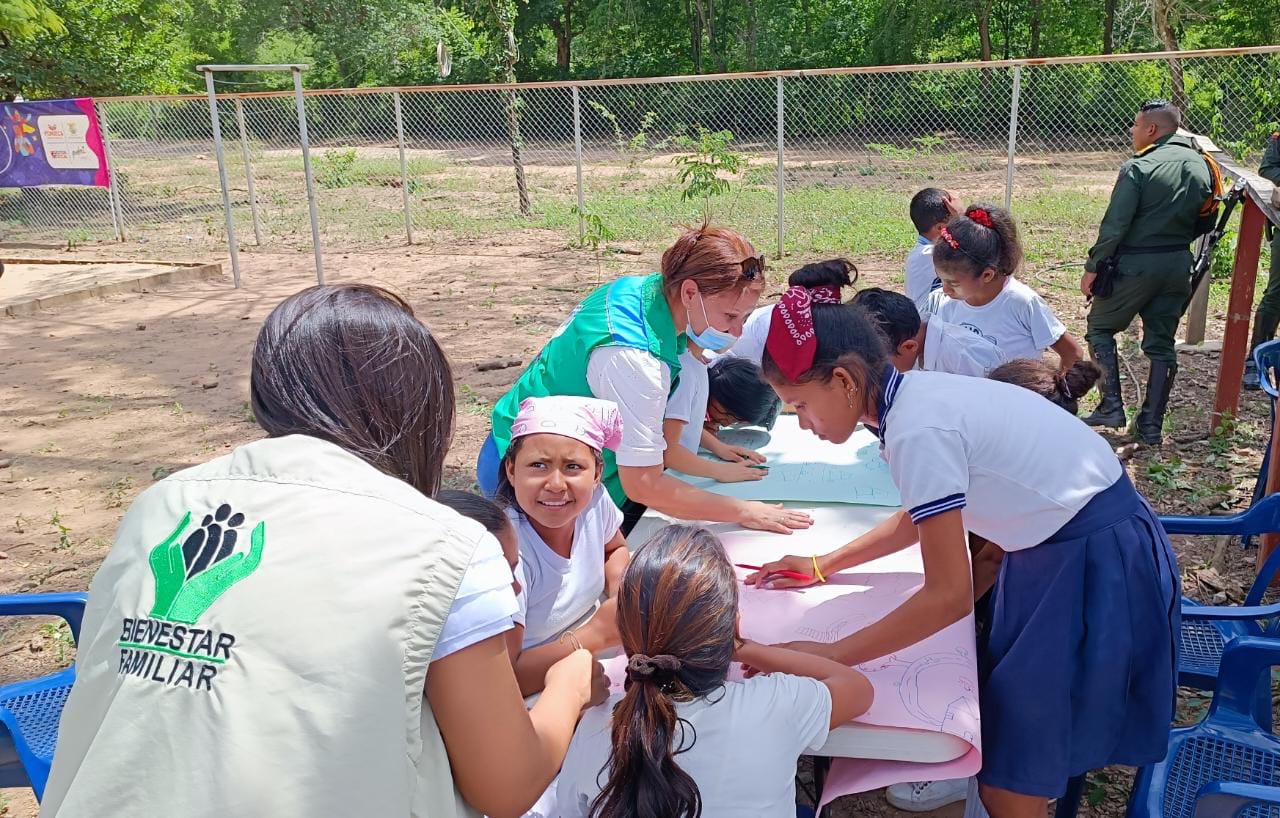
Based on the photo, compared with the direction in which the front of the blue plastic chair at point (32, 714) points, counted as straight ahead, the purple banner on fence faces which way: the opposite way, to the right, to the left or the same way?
to the right

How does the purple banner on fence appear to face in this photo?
toward the camera

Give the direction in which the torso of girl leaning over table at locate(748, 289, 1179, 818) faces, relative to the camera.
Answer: to the viewer's left

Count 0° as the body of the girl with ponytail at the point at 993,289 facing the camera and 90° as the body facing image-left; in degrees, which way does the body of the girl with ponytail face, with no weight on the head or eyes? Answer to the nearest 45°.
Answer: approximately 45°

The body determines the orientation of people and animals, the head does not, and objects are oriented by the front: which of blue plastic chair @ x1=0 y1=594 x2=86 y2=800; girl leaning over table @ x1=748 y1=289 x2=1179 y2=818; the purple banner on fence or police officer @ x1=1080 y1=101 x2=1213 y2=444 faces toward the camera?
the purple banner on fence

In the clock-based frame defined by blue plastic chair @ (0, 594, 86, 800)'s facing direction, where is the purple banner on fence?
The purple banner on fence is roughly at 9 o'clock from the blue plastic chair.

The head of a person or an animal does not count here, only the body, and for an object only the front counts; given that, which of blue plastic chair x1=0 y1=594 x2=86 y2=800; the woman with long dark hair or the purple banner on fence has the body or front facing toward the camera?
the purple banner on fence

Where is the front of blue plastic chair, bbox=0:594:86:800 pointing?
to the viewer's right

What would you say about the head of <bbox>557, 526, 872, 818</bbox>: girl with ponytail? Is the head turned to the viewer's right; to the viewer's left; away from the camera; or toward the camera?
away from the camera

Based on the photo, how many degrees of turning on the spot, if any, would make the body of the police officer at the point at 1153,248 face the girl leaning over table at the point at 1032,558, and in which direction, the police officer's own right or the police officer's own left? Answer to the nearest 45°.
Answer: approximately 135° to the police officer's own left

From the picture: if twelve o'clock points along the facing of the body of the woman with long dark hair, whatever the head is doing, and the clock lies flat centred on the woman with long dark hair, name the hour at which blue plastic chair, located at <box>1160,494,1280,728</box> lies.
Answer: The blue plastic chair is roughly at 1 o'clock from the woman with long dark hair.

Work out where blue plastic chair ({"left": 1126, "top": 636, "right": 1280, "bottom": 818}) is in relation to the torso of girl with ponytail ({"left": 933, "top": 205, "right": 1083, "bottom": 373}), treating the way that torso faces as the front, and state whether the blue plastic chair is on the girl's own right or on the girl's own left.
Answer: on the girl's own left

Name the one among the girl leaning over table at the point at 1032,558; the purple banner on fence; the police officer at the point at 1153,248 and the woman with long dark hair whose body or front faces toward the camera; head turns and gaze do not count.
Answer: the purple banner on fence

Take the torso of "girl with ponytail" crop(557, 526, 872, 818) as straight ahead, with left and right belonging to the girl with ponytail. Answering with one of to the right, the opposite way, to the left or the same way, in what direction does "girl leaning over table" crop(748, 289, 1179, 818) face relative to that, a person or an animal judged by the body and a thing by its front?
to the left

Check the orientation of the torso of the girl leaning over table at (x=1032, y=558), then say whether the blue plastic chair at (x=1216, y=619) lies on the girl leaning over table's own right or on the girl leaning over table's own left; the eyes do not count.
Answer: on the girl leaning over table's own right

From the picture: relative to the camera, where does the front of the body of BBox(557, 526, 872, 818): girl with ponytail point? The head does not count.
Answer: away from the camera

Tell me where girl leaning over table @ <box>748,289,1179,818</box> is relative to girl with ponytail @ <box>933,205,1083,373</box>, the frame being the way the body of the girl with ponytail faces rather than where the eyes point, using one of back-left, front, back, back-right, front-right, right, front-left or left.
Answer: front-left
